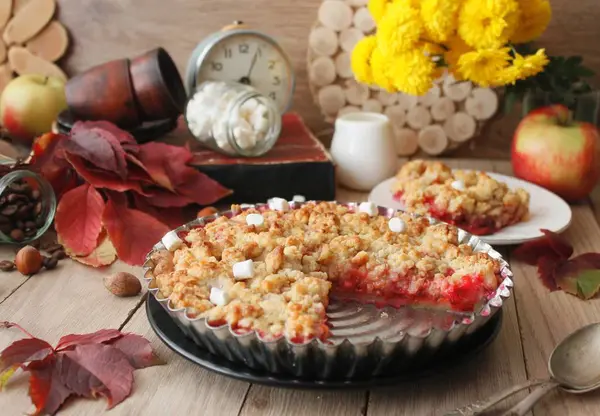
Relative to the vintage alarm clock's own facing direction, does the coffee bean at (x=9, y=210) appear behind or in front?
in front

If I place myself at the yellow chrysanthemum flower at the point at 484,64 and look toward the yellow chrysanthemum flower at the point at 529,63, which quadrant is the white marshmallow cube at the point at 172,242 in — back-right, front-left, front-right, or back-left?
back-right

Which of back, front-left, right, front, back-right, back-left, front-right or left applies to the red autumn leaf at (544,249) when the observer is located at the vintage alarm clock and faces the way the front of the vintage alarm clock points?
front-left

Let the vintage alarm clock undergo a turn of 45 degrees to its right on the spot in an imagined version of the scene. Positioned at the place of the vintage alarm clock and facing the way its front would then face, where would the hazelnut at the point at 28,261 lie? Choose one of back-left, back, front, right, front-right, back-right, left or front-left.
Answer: front

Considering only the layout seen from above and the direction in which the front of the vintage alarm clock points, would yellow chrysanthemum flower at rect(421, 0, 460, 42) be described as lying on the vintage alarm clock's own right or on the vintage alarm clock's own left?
on the vintage alarm clock's own left

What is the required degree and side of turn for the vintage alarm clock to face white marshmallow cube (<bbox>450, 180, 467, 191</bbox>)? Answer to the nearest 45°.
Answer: approximately 45° to its left

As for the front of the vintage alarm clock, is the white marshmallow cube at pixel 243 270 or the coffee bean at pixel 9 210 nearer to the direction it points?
the white marshmallow cube

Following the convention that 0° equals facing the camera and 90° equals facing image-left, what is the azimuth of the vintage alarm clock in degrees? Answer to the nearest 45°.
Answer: approximately 0°

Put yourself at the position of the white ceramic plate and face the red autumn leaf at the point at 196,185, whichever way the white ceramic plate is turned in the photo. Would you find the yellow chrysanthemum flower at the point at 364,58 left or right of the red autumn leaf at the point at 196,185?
right

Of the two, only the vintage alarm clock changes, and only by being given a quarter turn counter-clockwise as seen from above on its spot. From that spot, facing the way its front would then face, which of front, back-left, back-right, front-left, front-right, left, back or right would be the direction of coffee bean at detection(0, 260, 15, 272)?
back-right

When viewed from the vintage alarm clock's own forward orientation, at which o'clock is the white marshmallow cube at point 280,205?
The white marshmallow cube is roughly at 12 o'clock from the vintage alarm clock.

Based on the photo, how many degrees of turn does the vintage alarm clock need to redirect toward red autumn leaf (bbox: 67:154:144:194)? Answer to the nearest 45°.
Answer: approximately 45° to its right

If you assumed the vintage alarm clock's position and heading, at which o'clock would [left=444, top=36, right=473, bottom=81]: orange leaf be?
The orange leaf is roughly at 10 o'clock from the vintage alarm clock.

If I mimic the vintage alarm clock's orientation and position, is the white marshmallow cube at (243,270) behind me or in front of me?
in front

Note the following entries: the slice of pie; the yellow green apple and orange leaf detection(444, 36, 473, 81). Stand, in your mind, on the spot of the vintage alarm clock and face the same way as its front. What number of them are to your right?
1
